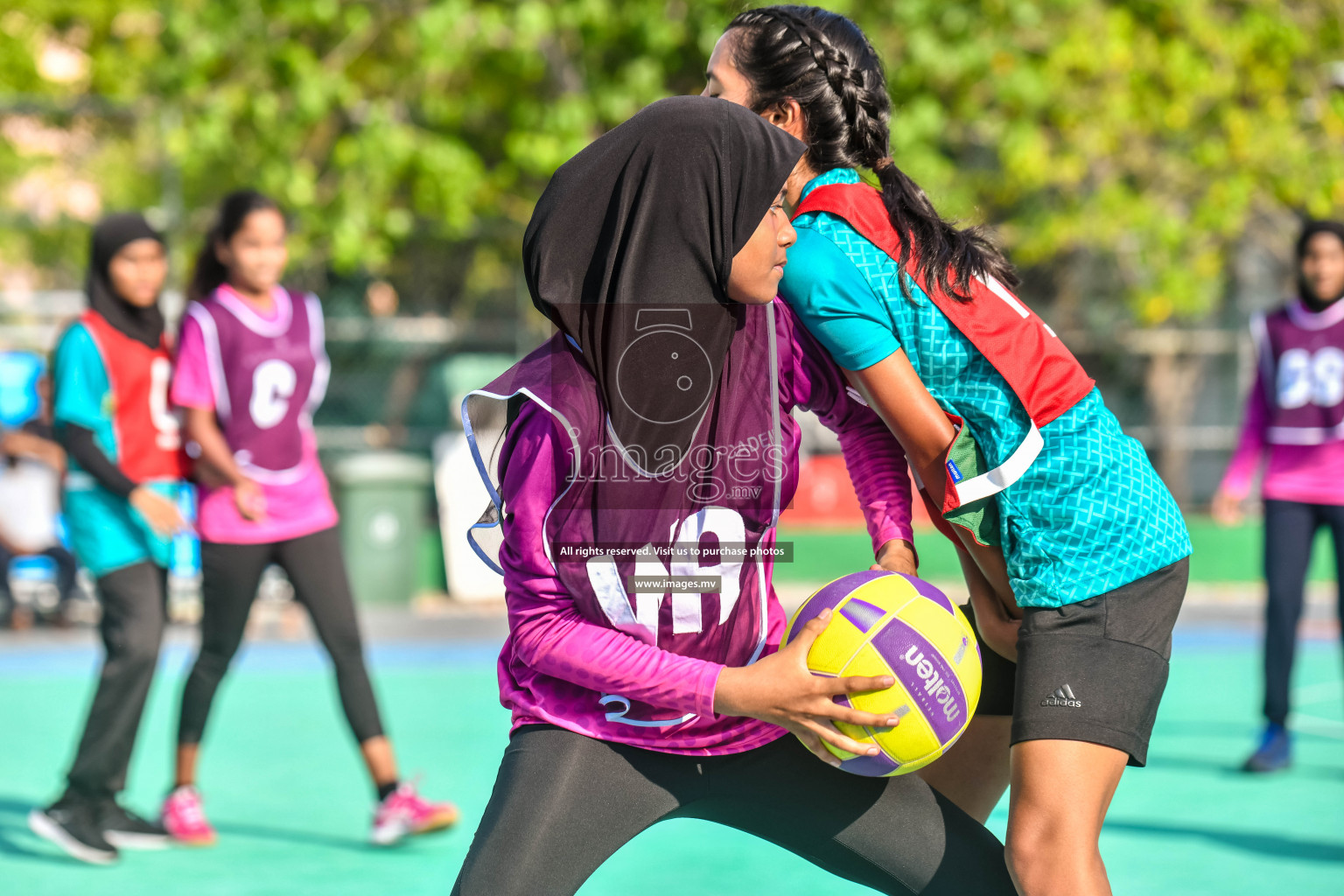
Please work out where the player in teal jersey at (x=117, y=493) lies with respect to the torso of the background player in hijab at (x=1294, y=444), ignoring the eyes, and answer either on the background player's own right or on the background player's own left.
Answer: on the background player's own right

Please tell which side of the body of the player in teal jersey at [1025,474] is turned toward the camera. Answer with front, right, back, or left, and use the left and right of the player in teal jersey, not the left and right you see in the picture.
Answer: left

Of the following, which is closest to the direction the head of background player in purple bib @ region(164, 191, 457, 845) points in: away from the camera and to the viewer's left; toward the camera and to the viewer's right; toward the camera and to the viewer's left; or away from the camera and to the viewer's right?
toward the camera and to the viewer's right

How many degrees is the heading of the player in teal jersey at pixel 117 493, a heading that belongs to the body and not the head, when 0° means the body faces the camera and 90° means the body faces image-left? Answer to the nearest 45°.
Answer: approximately 315°

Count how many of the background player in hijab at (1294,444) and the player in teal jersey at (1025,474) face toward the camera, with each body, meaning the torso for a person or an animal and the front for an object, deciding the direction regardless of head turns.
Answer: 1

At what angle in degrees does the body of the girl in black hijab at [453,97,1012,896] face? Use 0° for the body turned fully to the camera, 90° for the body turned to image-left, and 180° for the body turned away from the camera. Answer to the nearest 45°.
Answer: approximately 315°

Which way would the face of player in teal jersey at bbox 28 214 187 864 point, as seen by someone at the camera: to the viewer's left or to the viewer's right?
to the viewer's right

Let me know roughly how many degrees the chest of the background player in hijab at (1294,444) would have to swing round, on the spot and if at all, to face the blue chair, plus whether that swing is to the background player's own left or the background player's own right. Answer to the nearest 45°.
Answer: approximately 90° to the background player's own right

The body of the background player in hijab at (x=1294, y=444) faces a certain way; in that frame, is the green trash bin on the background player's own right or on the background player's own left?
on the background player's own right
